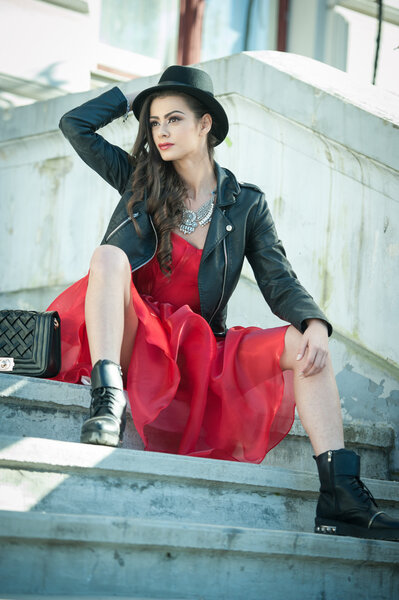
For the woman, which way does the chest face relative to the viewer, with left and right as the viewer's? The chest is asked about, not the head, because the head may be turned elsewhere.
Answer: facing the viewer

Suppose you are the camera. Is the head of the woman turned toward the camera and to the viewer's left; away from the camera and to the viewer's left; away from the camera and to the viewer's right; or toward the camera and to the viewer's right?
toward the camera and to the viewer's left
